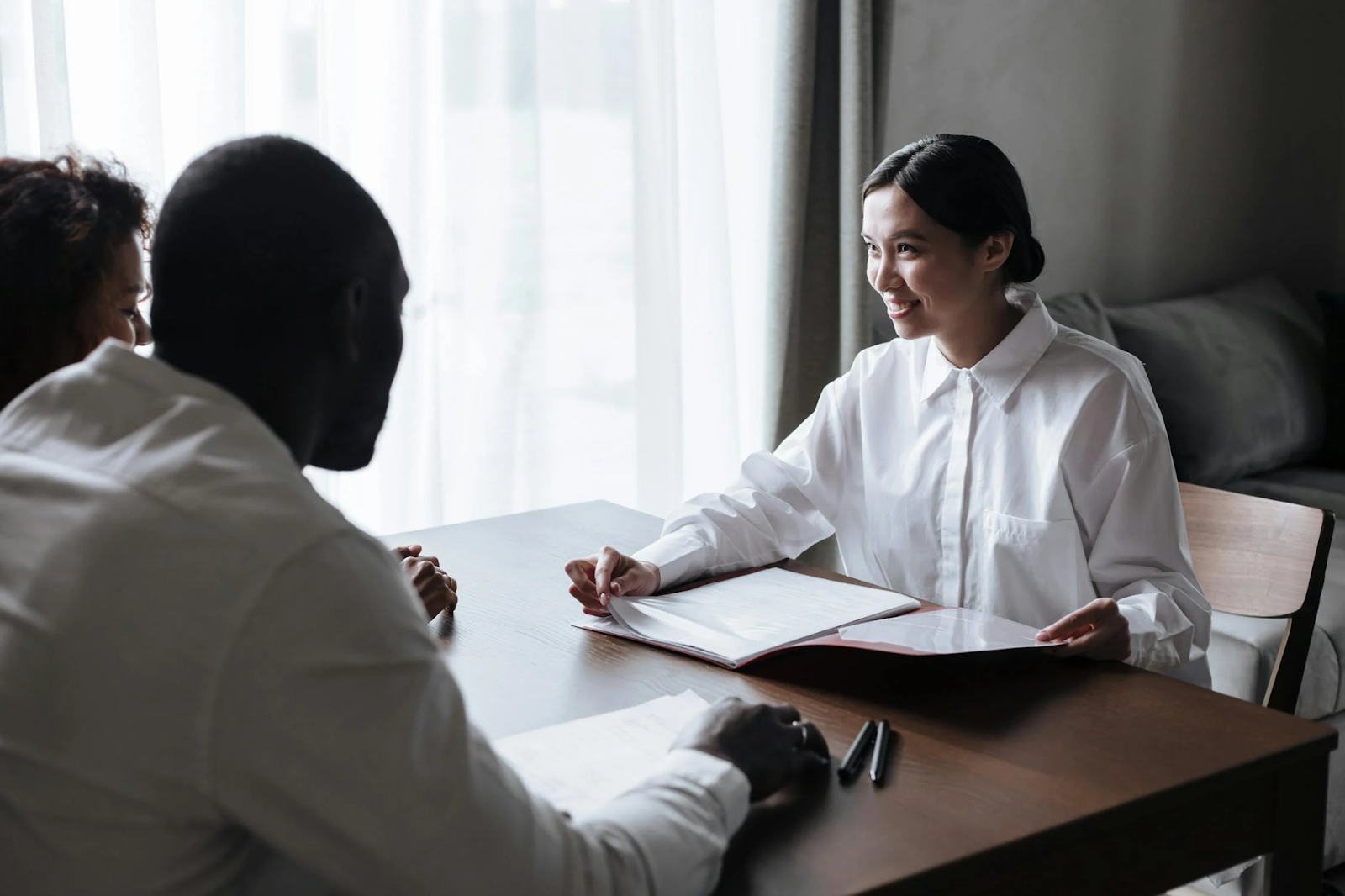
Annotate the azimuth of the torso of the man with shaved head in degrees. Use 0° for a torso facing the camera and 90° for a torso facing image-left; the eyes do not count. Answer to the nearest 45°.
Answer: approximately 225°

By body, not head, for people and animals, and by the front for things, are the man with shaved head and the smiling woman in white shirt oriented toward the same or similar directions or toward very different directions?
very different directions

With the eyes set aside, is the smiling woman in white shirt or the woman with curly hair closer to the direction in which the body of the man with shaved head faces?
the smiling woman in white shirt

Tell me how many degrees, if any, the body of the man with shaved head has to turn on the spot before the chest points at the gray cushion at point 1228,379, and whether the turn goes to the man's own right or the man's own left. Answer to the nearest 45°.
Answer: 0° — they already face it

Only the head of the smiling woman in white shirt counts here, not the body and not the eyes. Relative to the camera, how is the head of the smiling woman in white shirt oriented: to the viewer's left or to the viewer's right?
to the viewer's left

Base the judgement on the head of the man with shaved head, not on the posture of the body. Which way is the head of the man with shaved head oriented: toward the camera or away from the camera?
away from the camera
